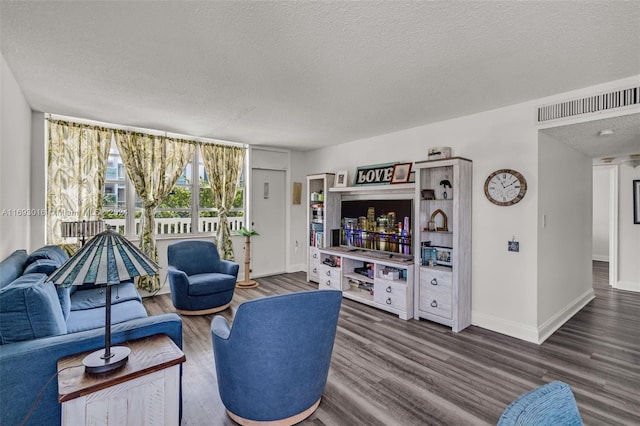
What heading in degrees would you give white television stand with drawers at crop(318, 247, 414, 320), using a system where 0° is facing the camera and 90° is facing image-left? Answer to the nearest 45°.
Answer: approximately 45°

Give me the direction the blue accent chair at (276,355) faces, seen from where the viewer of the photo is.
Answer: facing away from the viewer and to the left of the viewer

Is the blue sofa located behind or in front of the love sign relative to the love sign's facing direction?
in front

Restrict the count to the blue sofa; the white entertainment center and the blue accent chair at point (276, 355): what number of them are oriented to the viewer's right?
1

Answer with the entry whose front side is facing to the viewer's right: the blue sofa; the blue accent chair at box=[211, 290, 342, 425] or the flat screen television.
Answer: the blue sofa

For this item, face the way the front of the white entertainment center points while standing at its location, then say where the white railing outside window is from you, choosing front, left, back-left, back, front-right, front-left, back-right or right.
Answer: front-right

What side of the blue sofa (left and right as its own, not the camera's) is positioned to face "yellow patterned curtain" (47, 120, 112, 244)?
left

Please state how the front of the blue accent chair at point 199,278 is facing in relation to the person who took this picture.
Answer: facing the viewer and to the right of the viewer

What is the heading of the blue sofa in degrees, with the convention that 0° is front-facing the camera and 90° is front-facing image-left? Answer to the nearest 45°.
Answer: approximately 270°

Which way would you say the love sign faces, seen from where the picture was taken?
facing the viewer and to the left of the viewer
